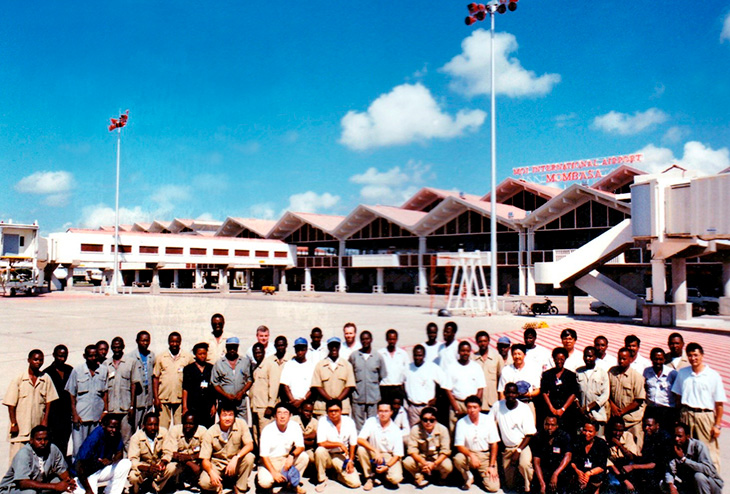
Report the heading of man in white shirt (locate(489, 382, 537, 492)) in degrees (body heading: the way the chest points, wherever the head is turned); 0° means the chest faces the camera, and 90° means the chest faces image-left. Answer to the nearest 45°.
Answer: approximately 0°

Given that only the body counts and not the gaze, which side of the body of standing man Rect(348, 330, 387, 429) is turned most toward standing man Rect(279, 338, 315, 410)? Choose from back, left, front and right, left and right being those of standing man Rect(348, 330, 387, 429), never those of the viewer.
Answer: right

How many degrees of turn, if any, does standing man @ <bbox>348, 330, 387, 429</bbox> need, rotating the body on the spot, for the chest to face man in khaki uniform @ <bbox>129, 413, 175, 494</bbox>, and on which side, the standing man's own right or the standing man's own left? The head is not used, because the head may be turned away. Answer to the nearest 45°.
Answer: approximately 45° to the standing man's own right

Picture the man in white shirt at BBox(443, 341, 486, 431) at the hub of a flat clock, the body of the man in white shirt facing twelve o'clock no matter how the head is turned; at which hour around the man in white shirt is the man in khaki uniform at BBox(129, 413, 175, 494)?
The man in khaki uniform is roughly at 2 o'clock from the man in white shirt.

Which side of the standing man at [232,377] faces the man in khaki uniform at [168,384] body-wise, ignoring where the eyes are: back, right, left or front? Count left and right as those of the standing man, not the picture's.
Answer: right

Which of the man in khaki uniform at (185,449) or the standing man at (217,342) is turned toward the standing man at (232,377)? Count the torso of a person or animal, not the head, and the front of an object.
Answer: the standing man at (217,342)

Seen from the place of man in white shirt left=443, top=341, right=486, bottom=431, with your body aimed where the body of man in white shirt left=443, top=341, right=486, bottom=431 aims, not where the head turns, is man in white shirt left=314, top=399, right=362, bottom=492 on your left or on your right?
on your right

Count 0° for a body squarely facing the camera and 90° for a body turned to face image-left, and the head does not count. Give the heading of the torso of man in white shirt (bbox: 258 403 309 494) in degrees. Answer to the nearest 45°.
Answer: approximately 0°

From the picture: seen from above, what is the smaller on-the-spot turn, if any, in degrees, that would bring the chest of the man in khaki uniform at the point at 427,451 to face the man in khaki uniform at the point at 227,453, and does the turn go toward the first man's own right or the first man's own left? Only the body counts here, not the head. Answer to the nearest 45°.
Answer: approximately 90° to the first man's own right

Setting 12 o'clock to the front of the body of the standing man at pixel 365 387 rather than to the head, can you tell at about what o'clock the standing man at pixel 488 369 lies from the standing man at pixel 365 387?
the standing man at pixel 488 369 is roughly at 9 o'clock from the standing man at pixel 365 387.
